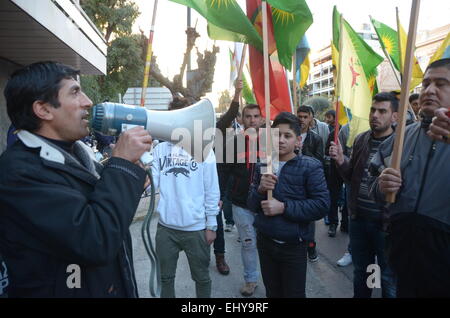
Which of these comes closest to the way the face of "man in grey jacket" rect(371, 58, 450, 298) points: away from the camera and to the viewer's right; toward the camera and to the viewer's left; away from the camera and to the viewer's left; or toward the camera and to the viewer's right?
toward the camera and to the viewer's left

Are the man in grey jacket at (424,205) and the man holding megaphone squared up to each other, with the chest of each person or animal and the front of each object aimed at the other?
yes

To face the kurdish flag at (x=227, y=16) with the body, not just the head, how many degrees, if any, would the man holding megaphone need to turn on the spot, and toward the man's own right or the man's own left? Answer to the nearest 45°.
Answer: approximately 45° to the man's own left

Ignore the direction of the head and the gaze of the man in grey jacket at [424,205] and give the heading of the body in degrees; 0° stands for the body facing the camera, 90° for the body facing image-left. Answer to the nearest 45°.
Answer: approximately 45°

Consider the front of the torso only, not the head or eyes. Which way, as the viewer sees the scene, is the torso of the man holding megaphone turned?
to the viewer's right

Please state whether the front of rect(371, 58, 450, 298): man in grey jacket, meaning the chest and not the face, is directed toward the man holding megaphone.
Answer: yes

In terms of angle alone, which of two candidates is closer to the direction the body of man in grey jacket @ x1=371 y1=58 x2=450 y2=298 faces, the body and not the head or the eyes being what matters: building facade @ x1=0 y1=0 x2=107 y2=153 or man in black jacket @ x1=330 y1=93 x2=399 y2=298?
the building facade

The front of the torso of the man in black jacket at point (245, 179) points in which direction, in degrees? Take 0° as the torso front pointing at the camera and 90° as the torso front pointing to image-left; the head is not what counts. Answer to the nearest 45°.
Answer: approximately 0°

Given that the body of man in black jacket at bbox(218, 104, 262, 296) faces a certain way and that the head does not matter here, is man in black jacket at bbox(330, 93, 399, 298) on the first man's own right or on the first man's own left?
on the first man's own left

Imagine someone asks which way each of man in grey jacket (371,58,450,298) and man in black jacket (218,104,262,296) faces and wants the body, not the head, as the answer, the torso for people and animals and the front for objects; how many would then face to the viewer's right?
0

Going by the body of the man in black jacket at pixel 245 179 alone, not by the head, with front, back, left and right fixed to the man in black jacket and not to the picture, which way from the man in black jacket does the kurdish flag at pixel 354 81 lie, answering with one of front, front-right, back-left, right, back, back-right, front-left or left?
left

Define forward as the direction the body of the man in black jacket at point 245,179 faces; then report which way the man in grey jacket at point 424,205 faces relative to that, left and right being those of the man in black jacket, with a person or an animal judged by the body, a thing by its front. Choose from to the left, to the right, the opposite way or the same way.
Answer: to the right

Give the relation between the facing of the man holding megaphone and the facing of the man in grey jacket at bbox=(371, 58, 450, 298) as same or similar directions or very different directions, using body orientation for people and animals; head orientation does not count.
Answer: very different directions

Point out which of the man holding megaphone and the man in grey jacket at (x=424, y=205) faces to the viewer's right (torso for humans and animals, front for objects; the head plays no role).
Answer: the man holding megaphone

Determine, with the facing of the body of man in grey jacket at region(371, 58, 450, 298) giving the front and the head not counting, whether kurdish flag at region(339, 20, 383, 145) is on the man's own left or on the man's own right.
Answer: on the man's own right
